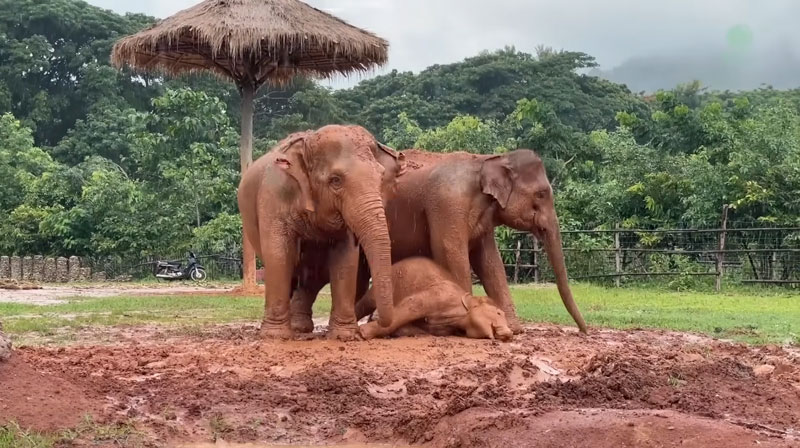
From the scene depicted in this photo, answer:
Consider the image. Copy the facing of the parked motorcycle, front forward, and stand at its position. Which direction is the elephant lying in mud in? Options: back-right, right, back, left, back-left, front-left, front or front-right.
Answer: right

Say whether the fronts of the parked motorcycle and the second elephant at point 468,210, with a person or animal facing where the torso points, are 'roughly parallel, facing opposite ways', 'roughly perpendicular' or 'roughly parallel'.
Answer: roughly parallel

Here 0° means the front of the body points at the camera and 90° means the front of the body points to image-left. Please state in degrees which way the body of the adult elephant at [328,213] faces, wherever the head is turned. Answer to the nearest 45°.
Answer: approximately 315°

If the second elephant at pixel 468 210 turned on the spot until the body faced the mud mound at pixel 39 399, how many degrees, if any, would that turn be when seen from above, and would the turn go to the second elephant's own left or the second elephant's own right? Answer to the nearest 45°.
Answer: approximately 135° to the second elephant's own right

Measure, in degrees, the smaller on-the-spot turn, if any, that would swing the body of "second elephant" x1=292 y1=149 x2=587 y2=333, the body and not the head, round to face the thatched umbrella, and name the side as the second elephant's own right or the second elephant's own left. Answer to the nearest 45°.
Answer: approximately 135° to the second elephant's own left

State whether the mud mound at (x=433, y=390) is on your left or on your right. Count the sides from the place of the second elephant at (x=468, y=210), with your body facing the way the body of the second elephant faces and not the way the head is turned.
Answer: on your right

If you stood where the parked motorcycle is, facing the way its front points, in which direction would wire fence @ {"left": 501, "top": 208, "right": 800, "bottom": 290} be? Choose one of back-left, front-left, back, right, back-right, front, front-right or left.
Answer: front-right

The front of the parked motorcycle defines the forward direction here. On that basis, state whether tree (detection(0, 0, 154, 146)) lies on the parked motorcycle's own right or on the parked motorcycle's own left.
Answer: on the parked motorcycle's own left

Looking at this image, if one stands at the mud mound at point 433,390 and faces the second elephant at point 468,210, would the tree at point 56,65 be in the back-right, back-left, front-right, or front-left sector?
front-left

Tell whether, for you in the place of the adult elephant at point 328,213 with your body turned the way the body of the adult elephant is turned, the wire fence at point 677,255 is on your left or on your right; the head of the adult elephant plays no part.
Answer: on your left

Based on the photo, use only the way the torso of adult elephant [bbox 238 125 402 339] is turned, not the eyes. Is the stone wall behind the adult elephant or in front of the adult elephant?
behind

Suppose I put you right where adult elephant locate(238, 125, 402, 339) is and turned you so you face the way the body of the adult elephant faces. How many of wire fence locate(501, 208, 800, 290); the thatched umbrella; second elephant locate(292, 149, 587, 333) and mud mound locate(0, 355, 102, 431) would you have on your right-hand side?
1

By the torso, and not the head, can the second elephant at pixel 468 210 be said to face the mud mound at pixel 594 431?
no

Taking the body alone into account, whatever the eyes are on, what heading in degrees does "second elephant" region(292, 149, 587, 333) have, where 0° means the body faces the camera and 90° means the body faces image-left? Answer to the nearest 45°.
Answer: approximately 270°

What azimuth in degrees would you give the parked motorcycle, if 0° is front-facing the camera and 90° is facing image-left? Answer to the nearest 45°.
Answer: approximately 270°
